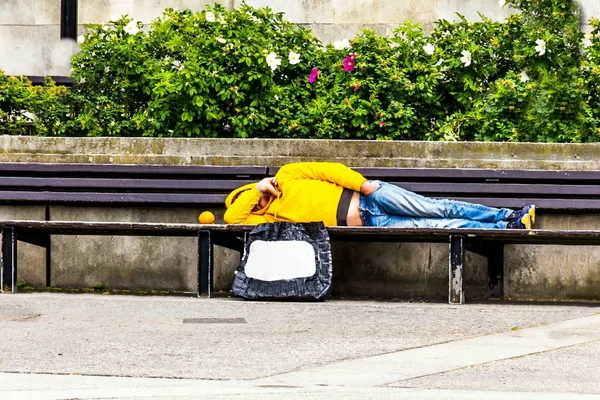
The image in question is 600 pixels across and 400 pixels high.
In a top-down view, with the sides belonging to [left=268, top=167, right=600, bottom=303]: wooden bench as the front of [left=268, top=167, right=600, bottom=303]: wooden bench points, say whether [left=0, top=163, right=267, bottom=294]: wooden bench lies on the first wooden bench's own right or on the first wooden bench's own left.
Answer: on the first wooden bench's own right

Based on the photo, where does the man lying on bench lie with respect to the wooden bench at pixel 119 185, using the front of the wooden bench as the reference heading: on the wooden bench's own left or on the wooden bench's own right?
on the wooden bench's own left

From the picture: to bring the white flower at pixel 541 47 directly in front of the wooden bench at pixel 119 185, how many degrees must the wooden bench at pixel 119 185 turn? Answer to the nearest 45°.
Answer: approximately 90° to its left

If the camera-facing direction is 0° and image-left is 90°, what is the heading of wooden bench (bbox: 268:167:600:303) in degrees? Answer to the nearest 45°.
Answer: approximately 0°

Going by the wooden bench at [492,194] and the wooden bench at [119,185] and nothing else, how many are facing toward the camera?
2
